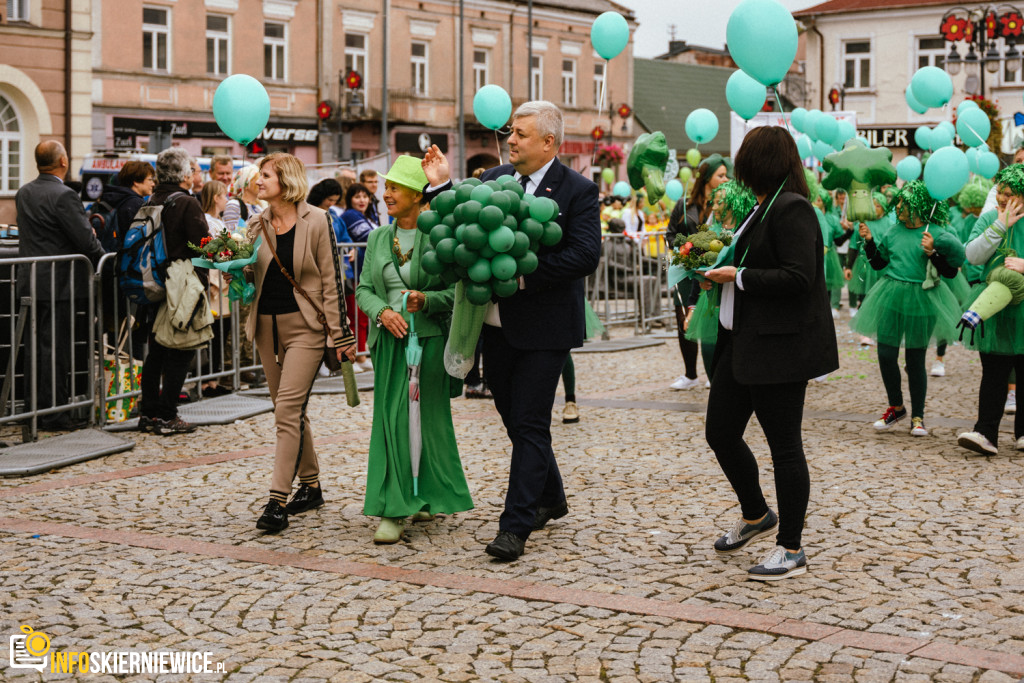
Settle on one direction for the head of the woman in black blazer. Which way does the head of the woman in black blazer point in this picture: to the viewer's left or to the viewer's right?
to the viewer's left

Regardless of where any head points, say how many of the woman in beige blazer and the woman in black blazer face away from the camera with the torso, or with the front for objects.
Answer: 0

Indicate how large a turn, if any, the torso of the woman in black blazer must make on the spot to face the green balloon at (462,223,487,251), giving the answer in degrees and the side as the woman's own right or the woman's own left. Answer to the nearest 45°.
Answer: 0° — they already face it

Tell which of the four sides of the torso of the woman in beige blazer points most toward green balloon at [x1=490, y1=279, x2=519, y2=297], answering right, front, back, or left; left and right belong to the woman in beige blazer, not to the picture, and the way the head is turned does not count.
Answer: left

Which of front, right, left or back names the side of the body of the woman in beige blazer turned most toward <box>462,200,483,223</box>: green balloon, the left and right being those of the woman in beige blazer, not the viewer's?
left

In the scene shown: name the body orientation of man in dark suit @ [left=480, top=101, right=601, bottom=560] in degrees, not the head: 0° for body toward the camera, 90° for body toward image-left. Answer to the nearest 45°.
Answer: approximately 45°

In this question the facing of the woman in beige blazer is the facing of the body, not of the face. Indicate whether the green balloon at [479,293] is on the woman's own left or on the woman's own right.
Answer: on the woman's own left

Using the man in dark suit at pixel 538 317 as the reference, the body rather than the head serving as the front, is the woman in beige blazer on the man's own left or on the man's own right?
on the man's own right

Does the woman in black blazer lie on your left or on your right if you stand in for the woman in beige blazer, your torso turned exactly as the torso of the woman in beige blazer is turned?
on your left

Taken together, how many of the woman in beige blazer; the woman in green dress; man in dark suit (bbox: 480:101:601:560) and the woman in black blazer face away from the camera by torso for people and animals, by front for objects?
0

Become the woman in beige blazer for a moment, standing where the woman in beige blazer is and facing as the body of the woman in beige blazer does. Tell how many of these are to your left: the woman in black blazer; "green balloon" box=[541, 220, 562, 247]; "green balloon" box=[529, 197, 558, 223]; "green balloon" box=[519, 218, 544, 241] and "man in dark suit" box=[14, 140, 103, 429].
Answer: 4

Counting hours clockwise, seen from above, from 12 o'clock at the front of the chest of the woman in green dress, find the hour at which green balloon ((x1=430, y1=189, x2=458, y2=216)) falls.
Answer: The green balloon is roughly at 10 o'clock from the woman in green dress.

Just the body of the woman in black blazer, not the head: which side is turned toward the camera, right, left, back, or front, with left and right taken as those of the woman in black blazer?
left

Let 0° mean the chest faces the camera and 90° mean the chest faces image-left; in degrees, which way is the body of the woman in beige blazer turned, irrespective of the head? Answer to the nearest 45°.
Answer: approximately 45°
